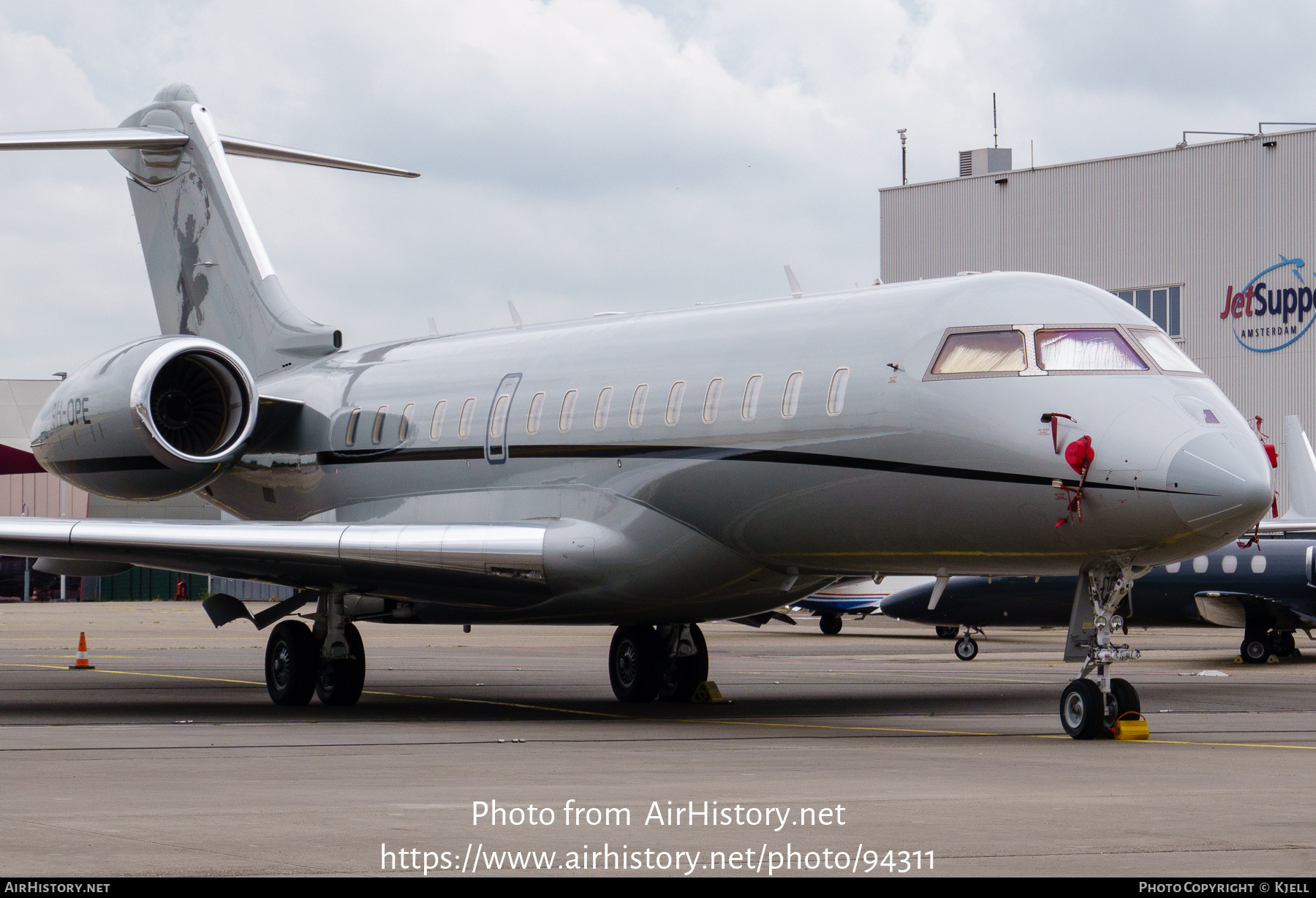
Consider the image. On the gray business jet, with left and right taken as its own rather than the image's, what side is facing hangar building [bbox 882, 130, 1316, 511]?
left

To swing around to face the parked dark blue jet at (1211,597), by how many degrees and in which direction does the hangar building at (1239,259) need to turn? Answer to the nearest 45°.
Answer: approximately 45° to its left

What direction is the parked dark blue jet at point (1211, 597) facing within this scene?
to the viewer's left

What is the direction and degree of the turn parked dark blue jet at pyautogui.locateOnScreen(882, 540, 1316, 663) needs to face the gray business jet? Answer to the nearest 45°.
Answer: approximately 90° to its left

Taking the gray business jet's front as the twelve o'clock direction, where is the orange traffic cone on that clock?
The orange traffic cone is roughly at 6 o'clock from the gray business jet.

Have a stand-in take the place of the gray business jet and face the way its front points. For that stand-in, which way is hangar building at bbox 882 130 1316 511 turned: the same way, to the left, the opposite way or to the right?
to the right

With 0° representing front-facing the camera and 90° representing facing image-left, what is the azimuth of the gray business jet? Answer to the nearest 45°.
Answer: approximately 315°

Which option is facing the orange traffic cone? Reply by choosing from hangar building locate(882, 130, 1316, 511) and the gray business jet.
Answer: the hangar building

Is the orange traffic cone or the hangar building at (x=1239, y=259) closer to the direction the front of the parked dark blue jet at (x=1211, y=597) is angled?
the orange traffic cone

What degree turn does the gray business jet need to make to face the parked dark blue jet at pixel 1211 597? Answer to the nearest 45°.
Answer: approximately 90° to its left
